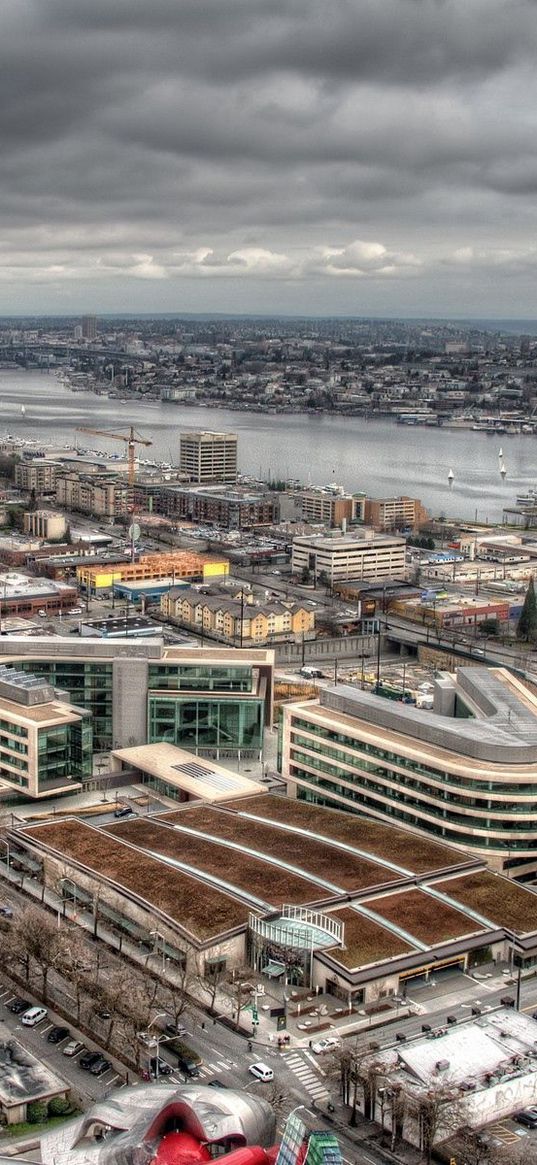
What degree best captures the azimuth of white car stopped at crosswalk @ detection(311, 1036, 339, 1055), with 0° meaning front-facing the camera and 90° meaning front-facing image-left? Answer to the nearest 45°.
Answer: approximately 45°

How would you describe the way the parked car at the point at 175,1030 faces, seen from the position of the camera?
facing the viewer and to the right of the viewer

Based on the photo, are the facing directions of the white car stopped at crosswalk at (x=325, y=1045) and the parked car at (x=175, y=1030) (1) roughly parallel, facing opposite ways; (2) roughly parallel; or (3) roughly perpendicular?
roughly perpendicular

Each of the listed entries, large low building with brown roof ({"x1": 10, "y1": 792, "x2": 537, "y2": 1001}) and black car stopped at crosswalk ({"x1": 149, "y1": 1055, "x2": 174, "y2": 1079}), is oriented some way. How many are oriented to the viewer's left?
0

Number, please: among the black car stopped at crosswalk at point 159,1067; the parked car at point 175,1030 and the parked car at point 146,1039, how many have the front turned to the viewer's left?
0

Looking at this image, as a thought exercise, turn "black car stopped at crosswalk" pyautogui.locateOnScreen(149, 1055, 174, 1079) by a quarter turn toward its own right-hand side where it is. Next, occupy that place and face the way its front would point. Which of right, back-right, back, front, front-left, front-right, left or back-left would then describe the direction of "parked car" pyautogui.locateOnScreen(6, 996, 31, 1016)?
right

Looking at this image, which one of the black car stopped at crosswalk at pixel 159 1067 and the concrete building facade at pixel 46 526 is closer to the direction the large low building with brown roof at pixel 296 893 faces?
the black car stopped at crosswalk

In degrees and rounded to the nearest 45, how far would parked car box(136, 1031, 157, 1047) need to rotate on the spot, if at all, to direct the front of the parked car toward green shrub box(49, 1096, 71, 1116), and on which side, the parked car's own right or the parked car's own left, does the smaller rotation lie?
approximately 90° to the parked car's own right

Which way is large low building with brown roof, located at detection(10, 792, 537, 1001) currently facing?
toward the camera

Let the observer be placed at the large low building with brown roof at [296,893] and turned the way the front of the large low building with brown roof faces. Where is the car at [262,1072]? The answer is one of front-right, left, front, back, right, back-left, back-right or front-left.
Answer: front

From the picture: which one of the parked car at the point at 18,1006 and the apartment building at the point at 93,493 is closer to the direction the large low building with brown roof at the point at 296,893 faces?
the parked car

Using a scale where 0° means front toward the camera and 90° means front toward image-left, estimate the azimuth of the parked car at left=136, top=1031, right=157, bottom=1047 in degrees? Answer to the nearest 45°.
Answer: approximately 315°
